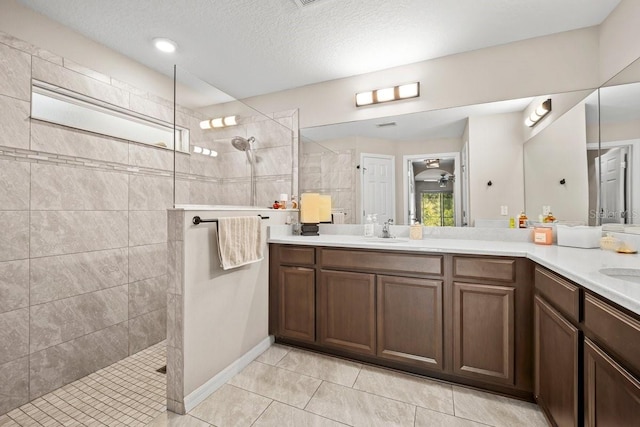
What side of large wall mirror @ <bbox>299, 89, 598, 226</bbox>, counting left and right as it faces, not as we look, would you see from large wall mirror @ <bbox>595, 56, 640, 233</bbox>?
left

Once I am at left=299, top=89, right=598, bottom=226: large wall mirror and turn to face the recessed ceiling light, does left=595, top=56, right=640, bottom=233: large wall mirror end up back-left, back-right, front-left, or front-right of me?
back-left

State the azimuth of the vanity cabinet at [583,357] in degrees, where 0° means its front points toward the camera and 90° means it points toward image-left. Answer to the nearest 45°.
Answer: approximately 45°

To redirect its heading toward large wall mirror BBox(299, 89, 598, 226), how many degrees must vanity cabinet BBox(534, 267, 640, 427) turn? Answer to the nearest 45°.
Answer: approximately 90° to its right

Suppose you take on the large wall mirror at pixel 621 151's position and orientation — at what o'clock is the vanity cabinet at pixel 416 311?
The vanity cabinet is roughly at 12 o'clock from the large wall mirror.

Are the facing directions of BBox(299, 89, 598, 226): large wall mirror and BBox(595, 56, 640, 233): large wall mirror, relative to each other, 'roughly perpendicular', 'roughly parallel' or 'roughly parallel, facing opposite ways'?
roughly perpendicular

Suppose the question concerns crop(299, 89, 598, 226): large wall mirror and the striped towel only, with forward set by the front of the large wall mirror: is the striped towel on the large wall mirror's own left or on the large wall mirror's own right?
on the large wall mirror's own right
